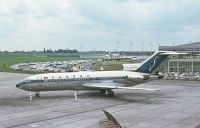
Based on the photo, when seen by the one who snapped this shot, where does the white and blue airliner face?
facing the viewer and to the left of the viewer
